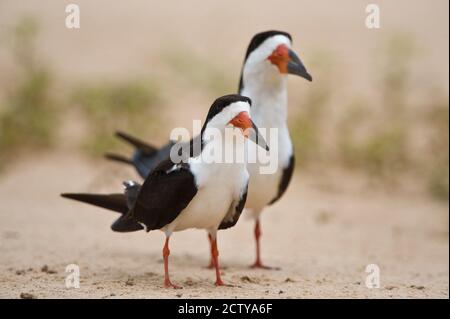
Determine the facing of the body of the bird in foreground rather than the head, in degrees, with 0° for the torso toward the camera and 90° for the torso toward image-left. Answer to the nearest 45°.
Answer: approximately 315°

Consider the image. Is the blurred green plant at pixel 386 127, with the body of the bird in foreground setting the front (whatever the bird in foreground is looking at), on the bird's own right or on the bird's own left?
on the bird's own left

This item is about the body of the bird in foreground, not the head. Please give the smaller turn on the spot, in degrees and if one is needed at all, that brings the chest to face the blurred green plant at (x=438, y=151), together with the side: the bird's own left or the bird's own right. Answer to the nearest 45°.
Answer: approximately 90° to the bird's own left

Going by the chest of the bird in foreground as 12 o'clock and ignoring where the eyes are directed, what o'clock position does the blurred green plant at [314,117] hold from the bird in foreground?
The blurred green plant is roughly at 8 o'clock from the bird in foreground.

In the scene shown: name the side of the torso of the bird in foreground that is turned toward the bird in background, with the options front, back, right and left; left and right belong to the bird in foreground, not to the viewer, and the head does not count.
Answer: left
